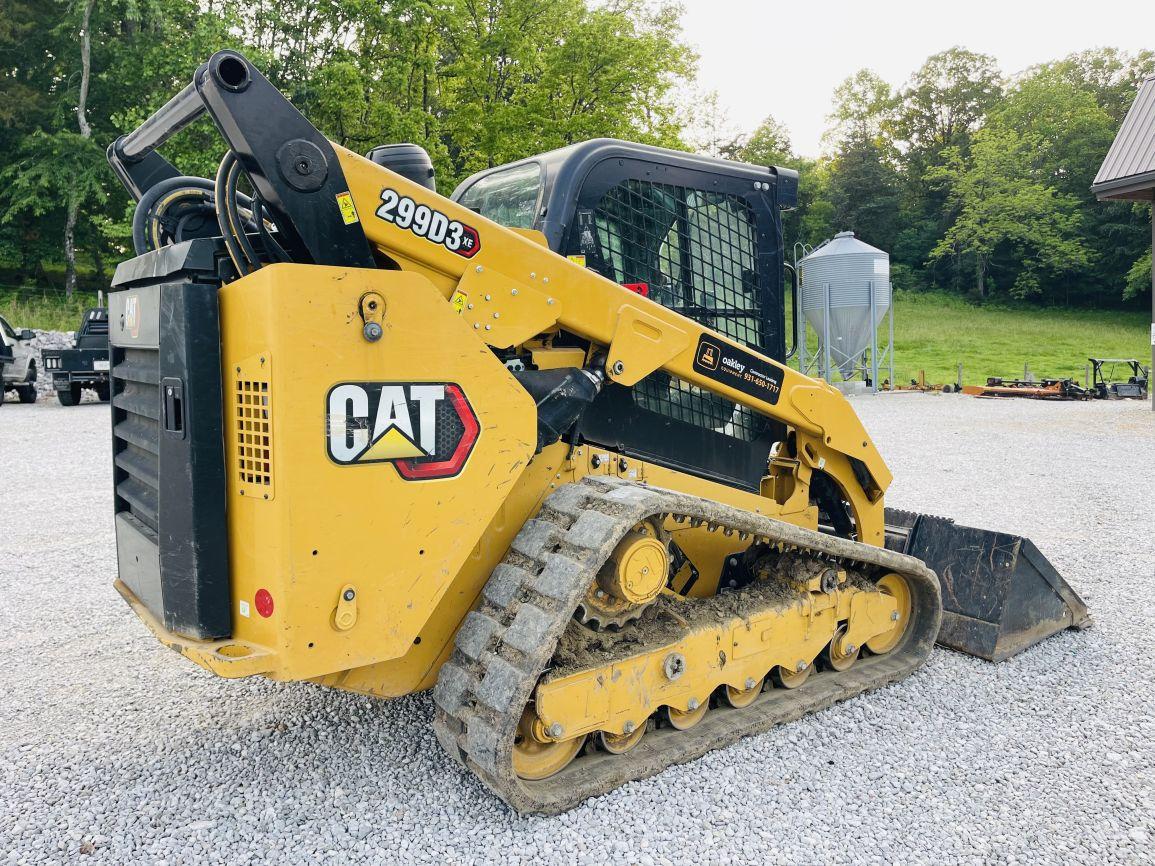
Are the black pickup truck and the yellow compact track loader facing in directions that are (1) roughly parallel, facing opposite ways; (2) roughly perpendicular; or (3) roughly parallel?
roughly perpendicular

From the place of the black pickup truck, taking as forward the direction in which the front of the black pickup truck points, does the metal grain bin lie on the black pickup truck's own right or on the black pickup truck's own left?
on the black pickup truck's own right

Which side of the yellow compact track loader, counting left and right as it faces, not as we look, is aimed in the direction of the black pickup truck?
left

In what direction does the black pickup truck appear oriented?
away from the camera

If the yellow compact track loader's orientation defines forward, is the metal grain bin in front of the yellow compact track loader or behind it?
in front

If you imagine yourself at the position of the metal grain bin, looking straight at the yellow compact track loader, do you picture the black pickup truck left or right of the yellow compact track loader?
right

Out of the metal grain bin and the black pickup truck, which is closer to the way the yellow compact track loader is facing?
the metal grain bin

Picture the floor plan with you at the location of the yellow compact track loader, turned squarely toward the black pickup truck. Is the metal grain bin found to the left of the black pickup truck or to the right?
right

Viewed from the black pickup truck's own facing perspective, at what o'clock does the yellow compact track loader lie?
The yellow compact track loader is roughly at 6 o'clock from the black pickup truck.
